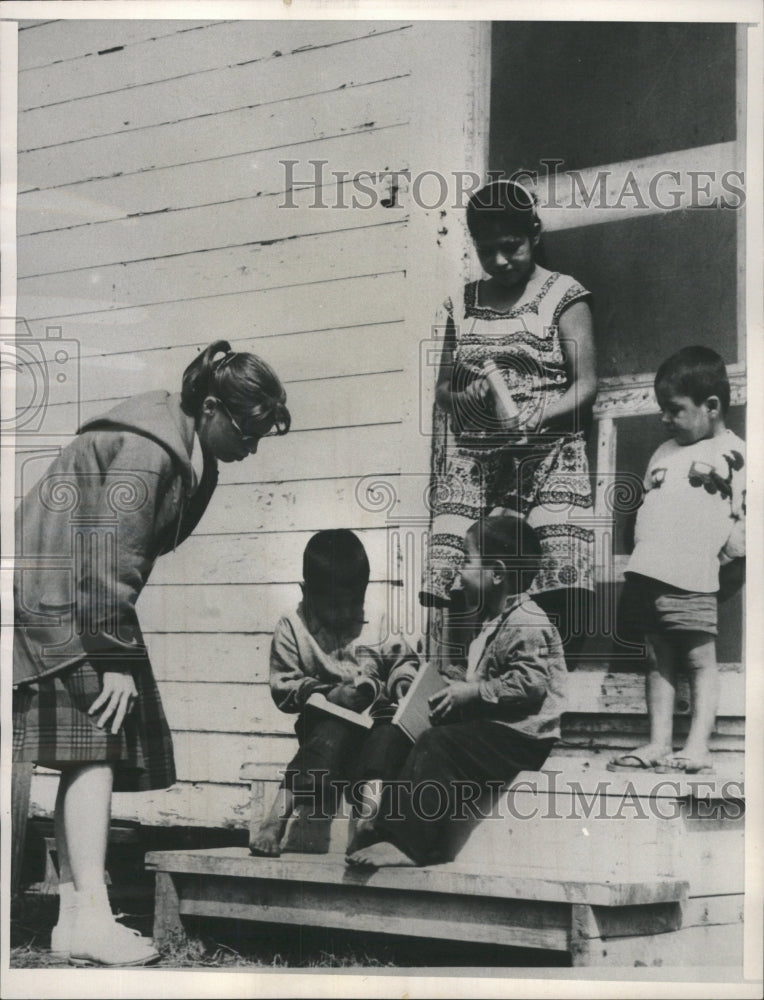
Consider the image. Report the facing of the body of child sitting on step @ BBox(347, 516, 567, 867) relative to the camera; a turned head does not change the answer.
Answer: to the viewer's left

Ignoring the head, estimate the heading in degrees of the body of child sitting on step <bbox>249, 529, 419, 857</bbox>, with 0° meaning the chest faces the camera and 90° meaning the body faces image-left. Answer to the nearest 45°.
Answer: approximately 0°
